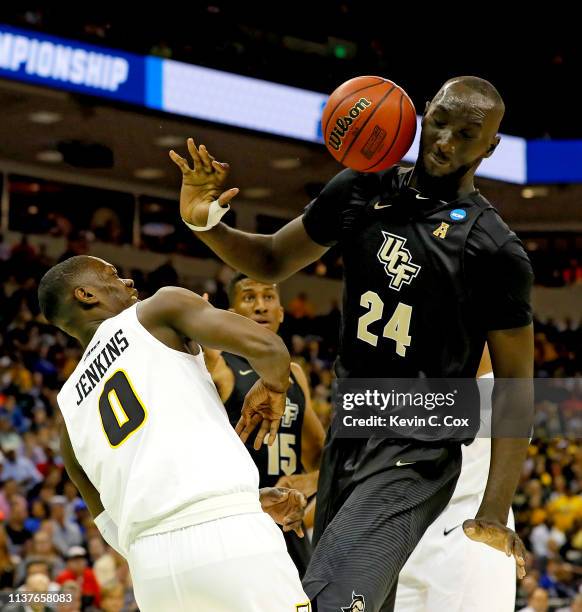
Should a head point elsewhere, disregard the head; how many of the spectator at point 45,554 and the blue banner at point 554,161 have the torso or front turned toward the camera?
2

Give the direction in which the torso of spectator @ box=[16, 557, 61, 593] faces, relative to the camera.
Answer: toward the camera

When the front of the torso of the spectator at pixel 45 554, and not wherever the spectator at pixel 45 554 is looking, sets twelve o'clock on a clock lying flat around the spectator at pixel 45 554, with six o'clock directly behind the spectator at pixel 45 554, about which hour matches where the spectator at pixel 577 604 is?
the spectator at pixel 577 604 is roughly at 9 o'clock from the spectator at pixel 45 554.

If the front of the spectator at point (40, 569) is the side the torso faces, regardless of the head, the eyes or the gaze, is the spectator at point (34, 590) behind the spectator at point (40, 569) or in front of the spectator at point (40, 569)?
in front

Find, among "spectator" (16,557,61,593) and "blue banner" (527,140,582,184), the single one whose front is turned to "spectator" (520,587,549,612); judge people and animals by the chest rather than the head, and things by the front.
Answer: the blue banner

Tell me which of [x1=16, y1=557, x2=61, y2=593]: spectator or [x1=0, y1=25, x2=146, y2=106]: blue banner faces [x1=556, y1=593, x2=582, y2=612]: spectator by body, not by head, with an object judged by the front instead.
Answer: the blue banner

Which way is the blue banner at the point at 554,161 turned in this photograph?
toward the camera

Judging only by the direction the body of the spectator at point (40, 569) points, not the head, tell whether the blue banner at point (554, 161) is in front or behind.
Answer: behind

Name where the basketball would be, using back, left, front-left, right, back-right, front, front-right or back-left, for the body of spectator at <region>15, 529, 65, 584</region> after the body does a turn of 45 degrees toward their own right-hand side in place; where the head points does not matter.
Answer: front-left

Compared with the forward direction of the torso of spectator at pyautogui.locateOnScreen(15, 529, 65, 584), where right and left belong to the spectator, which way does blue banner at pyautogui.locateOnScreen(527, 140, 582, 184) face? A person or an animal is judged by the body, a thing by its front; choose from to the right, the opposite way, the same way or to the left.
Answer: the same way

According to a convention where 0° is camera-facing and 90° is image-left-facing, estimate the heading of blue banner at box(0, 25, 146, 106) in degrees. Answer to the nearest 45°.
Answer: approximately 315°

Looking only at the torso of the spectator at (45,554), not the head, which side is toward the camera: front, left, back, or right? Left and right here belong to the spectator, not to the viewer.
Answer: front

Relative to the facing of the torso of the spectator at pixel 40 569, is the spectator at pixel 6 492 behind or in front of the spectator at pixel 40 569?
behind

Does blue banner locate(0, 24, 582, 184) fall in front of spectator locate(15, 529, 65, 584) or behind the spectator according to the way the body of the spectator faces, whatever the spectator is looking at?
behind

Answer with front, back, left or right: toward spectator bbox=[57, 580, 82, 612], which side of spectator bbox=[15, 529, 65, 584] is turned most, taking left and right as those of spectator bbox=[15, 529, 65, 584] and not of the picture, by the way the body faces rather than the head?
front

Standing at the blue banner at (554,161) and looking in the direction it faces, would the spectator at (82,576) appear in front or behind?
in front
